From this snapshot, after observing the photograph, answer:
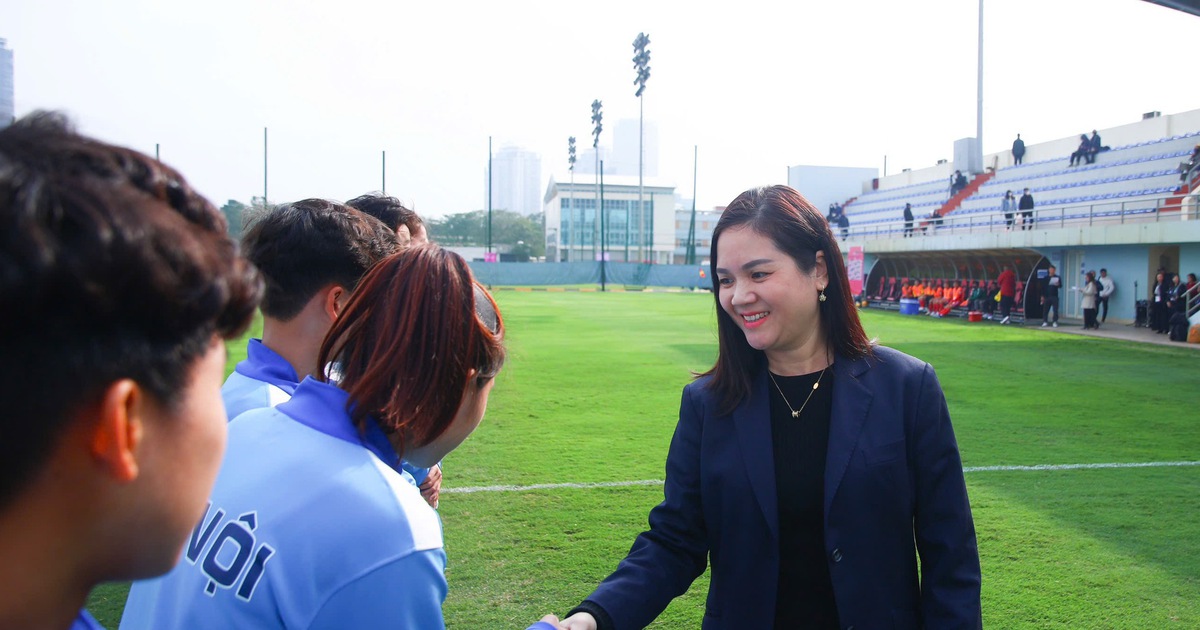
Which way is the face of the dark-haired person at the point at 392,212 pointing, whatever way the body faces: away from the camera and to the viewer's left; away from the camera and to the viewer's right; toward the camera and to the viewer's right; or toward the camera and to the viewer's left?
away from the camera and to the viewer's right

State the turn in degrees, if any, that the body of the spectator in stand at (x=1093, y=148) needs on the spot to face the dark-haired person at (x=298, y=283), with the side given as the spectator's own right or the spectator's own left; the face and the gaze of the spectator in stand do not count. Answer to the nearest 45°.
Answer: approximately 45° to the spectator's own left

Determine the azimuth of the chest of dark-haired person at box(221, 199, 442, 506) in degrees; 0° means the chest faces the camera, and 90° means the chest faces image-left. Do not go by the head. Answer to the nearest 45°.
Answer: approximately 225°

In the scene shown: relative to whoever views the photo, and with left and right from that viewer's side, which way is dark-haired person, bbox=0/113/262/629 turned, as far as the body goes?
facing away from the viewer and to the right of the viewer

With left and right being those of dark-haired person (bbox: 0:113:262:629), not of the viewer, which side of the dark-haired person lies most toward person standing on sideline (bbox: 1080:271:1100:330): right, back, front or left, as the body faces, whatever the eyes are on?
front

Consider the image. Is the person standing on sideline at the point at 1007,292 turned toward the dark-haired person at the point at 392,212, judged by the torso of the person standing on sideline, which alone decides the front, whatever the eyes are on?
no

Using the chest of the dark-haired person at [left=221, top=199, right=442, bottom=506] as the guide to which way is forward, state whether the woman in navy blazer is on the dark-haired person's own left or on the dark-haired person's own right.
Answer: on the dark-haired person's own right

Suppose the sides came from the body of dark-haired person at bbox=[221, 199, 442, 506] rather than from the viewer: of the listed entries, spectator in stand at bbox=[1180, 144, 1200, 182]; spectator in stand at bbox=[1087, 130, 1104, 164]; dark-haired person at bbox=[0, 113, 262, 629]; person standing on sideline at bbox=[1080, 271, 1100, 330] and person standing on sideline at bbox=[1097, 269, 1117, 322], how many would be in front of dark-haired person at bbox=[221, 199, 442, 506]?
4

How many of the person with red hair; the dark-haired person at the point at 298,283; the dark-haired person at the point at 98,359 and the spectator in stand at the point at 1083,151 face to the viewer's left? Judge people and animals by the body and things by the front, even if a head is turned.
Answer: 1

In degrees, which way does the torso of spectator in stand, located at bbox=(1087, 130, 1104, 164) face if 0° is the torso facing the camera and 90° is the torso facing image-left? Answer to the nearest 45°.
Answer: approximately 45°

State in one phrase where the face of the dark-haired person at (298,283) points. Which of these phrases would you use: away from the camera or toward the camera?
away from the camera
